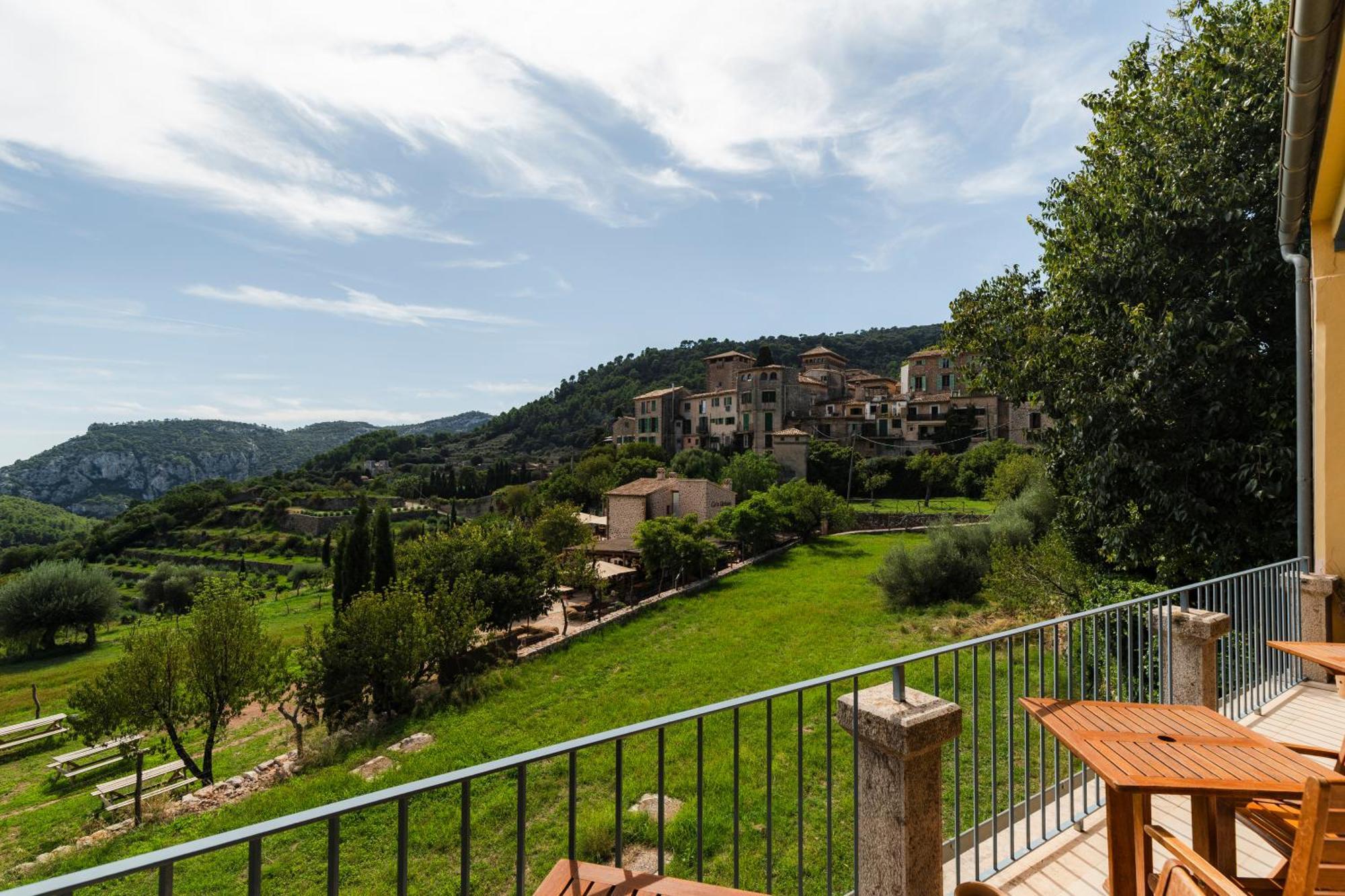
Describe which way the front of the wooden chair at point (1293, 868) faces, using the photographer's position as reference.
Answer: facing away from the viewer and to the left of the viewer

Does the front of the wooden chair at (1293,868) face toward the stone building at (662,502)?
yes
